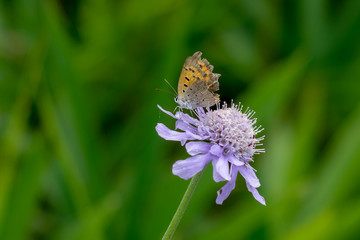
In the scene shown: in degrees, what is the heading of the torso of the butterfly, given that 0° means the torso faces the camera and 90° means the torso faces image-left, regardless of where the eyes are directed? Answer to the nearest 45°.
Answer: approximately 90°
